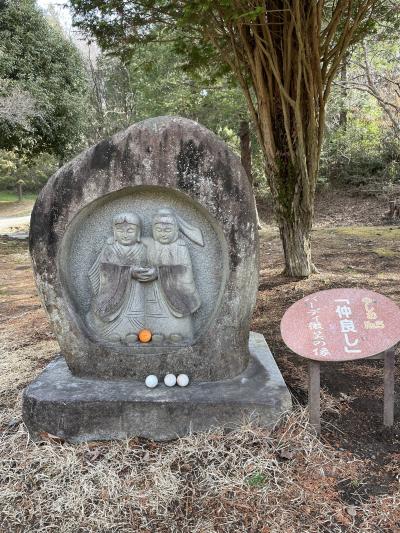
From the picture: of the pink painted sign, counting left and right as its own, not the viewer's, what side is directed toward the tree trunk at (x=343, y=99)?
back

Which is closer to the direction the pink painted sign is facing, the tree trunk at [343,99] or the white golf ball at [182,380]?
the white golf ball

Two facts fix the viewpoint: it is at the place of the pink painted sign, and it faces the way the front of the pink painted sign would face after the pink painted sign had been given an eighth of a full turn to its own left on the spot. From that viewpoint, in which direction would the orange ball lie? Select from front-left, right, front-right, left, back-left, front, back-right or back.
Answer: back-right

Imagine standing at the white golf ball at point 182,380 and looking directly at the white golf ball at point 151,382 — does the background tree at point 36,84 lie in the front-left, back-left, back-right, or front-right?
front-right

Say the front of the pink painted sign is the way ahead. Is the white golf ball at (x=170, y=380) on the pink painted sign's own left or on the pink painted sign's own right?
on the pink painted sign's own right

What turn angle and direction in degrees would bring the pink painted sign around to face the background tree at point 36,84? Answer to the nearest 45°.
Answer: approximately 135° to its right

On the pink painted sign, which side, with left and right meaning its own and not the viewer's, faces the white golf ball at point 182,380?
right

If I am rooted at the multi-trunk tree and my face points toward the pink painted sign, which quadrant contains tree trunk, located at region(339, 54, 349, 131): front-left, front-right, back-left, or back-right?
back-left

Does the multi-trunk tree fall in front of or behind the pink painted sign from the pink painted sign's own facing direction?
behind

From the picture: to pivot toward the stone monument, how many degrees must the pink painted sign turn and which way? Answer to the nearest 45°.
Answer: approximately 90° to its right

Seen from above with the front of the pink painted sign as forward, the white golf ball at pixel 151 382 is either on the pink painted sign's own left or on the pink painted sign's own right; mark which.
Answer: on the pink painted sign's own right

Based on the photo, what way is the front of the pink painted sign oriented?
toward the camera

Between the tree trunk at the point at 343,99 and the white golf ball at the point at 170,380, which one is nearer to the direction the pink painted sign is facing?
the white golf ball

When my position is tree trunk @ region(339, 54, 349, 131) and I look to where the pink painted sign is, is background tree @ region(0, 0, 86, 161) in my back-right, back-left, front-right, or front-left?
front-right
